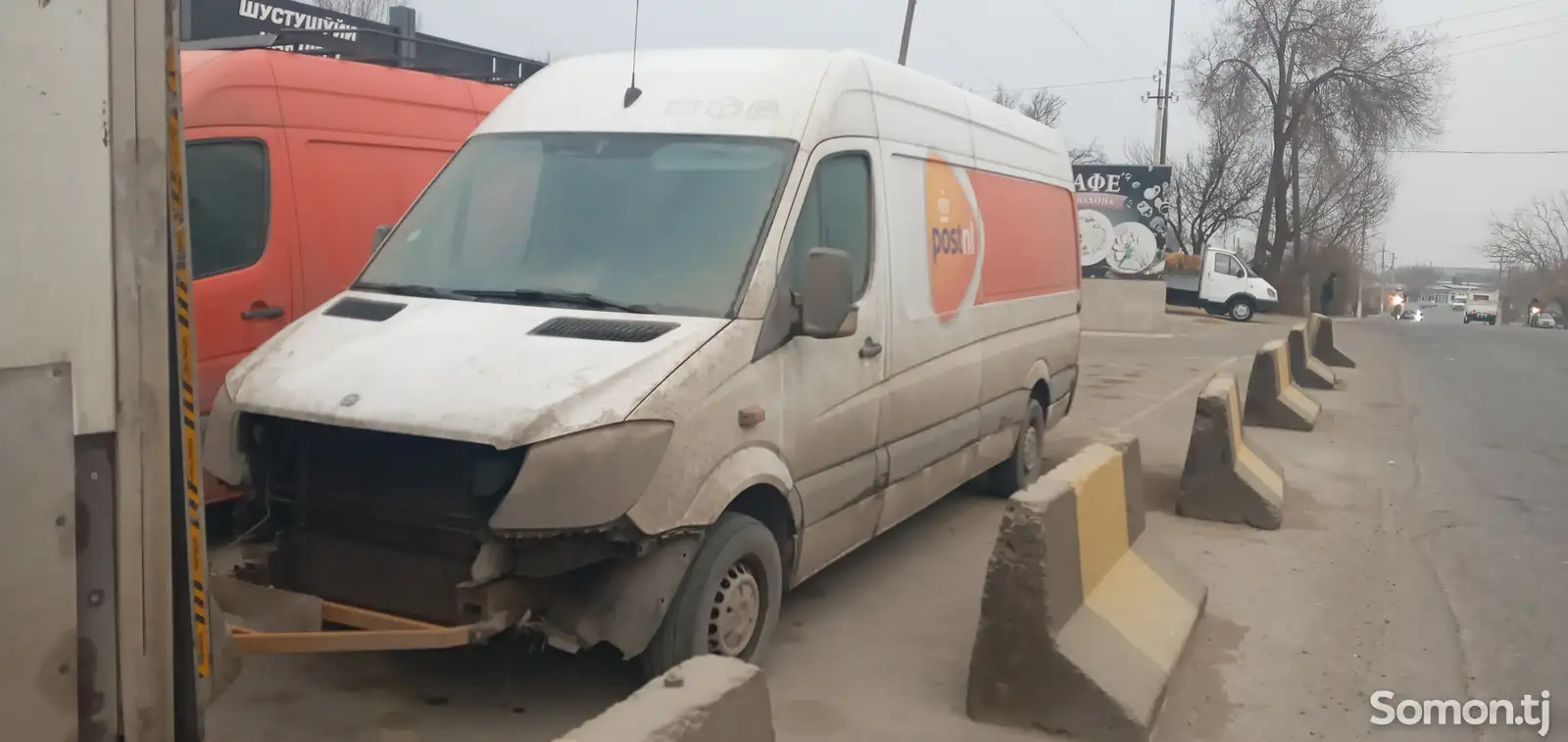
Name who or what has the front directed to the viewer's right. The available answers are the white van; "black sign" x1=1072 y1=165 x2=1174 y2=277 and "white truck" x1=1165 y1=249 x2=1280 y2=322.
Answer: the white truck

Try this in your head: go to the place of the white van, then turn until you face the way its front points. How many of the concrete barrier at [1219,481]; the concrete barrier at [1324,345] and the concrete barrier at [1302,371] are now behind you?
3

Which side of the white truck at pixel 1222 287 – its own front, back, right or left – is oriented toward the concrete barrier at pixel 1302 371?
right

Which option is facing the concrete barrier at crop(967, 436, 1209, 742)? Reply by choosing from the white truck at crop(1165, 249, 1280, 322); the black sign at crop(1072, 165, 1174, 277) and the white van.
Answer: the black sign

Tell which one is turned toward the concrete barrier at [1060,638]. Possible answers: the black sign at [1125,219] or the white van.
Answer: the black sign

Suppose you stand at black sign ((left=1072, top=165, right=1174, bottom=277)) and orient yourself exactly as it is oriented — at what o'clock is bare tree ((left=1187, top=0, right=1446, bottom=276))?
The bare tree is roughly at 7 o'clock from the black sign.

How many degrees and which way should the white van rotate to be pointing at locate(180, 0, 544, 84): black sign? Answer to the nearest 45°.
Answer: approximately 135° to its right

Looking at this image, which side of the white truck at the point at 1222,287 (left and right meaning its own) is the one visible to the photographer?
right

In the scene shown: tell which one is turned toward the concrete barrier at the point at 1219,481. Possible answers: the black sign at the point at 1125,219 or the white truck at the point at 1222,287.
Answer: the black sign

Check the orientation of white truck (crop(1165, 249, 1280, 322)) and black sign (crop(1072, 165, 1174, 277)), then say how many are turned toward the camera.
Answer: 1

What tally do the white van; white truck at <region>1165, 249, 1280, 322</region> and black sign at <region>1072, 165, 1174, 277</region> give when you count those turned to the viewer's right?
1
